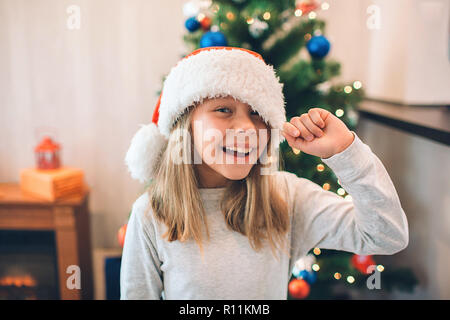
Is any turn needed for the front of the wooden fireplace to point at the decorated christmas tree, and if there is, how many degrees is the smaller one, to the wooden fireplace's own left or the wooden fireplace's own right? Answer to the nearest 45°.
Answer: approximately 45° to the wooden fireplace's own left

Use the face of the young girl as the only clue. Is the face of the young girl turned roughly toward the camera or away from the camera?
toward the camera

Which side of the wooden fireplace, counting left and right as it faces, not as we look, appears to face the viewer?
front

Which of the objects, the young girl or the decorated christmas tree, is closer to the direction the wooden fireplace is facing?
the young girl

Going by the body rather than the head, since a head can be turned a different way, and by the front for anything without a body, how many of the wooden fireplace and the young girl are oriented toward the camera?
2

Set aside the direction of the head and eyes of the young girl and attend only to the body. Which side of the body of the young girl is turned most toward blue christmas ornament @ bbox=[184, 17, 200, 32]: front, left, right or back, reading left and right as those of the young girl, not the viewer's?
back

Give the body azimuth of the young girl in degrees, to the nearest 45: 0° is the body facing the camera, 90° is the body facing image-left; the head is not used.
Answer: approximately 0°

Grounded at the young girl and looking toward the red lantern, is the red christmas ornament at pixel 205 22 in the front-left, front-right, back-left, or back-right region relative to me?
front-right

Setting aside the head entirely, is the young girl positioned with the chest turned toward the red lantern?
no
